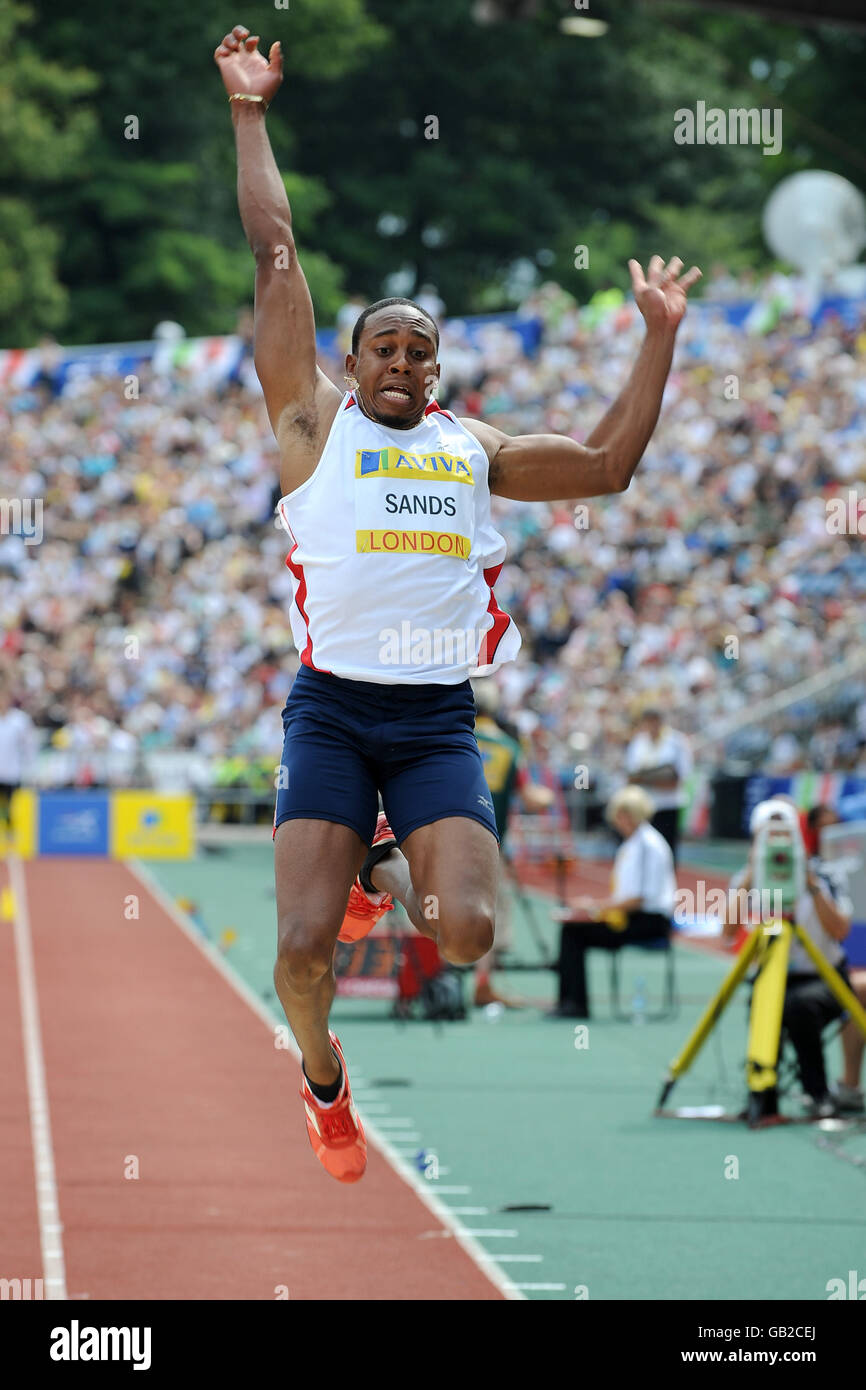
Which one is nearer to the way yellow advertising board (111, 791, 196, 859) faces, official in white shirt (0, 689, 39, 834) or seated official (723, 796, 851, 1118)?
the seated official

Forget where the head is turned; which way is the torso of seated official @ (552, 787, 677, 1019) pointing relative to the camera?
to the viewer's left

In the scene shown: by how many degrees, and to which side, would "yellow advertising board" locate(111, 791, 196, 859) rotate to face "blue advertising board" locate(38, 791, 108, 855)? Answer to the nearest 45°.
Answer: approximately 90° to its right

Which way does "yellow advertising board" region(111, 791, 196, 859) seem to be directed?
toward the camera

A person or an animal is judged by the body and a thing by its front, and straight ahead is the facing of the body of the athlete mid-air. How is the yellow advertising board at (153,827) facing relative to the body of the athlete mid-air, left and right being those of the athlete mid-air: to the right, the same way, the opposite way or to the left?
the same way

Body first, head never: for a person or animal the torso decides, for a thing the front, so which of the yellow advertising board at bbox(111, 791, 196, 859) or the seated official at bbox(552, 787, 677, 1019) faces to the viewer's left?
the seated official

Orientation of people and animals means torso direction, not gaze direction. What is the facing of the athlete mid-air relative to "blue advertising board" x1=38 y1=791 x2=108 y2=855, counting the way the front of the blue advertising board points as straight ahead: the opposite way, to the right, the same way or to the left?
the same way

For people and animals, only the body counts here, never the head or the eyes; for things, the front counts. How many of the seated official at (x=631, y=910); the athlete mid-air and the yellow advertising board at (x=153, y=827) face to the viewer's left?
1

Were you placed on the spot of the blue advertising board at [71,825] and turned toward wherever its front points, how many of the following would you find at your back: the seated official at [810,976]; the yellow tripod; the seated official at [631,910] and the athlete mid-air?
0

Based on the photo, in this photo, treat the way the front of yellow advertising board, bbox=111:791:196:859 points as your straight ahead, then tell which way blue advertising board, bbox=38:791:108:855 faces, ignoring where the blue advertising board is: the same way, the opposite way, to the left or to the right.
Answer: the same way

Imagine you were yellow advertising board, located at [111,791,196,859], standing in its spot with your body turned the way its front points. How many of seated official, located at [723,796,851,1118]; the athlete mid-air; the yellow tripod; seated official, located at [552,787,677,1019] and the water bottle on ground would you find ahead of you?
5

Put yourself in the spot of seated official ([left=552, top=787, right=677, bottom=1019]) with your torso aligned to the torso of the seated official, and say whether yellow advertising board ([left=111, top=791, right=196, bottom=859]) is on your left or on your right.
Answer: on your right

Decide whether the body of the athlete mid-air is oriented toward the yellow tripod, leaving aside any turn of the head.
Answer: no

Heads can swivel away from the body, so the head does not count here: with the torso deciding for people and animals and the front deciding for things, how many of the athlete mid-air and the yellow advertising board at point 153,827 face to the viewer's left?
0

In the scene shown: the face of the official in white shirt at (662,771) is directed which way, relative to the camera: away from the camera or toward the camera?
toward the camera

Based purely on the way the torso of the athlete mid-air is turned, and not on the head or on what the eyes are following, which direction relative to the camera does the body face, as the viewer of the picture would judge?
toward the camera
